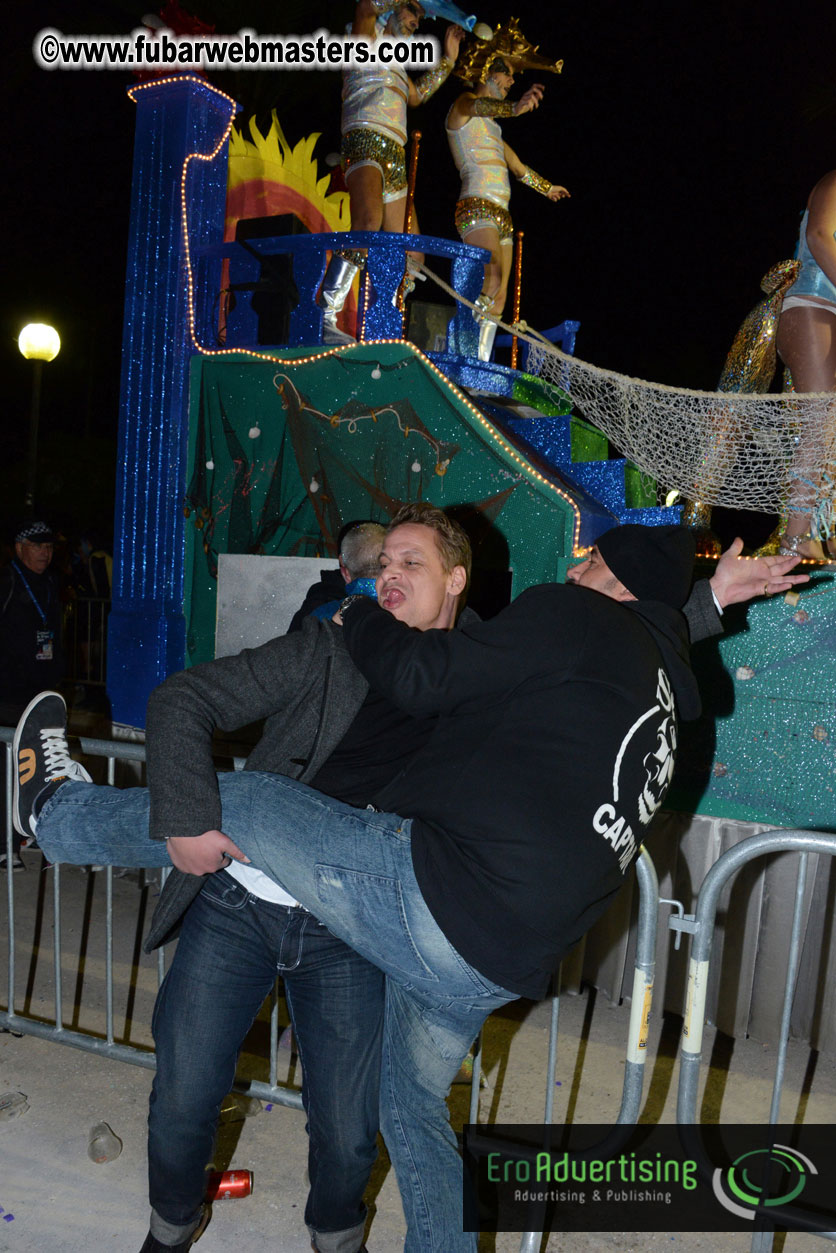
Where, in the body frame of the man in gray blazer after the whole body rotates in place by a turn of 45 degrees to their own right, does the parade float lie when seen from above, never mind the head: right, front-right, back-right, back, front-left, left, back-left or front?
back-right

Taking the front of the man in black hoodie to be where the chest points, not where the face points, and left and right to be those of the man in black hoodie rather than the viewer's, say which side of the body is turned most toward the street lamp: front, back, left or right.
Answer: front

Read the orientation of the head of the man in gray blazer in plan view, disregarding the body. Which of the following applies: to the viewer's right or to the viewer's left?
to the viewer's left

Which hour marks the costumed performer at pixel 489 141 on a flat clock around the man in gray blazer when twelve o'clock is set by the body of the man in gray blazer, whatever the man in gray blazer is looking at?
The costumed performer is roughly at 6 o'clock from the man in gray blazer.

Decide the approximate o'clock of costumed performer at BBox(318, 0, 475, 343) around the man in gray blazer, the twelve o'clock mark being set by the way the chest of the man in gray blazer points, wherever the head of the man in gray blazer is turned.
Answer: The costumed performer is roughly at 6 o'clock from the man in gray blazer.

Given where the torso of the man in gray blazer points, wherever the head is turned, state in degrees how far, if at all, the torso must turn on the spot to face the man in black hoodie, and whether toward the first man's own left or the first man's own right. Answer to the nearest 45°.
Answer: approximately 45° to the first man's own left

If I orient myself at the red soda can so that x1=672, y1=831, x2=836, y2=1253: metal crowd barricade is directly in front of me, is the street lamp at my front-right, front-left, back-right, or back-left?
back-left

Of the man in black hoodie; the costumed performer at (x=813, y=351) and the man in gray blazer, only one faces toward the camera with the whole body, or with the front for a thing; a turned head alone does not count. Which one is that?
the man in gray blazer
